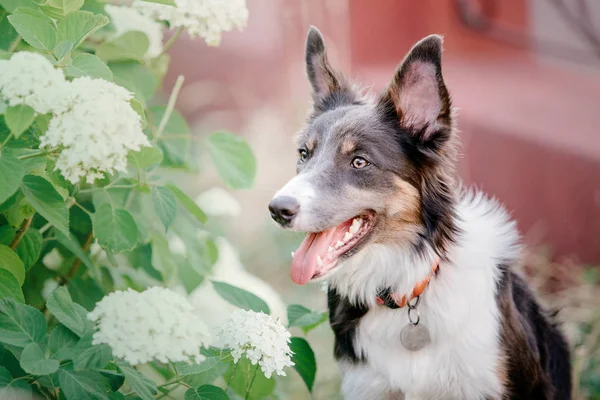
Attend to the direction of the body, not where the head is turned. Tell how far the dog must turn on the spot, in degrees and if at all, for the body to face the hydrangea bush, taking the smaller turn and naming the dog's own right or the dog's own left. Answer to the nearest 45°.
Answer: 0° — it already faces it

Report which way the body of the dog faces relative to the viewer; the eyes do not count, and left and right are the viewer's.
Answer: facing the viewer and to the left of the viewer
